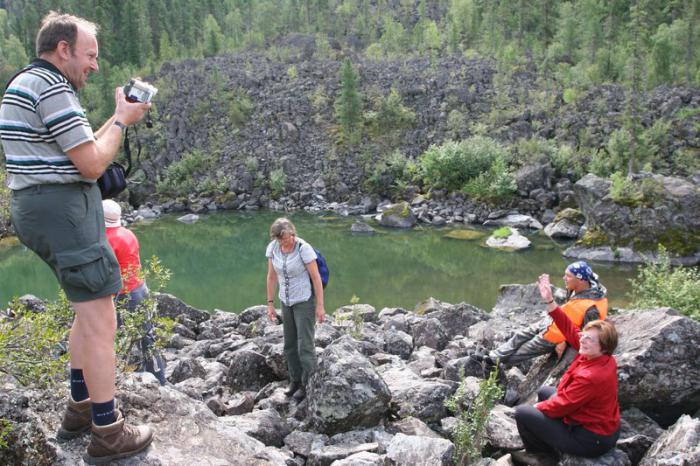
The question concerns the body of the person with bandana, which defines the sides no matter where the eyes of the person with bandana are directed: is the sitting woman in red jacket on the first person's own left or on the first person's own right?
on the first person's own left

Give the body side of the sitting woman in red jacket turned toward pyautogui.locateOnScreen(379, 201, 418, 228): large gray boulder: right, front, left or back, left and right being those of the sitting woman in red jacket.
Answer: right

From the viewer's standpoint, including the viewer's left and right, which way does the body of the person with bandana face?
facing to the left of the viewer

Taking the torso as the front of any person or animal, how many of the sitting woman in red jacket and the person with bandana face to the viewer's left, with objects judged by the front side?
2

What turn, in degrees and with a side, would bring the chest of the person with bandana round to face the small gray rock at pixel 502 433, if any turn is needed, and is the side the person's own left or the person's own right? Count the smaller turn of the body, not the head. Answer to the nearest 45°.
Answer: approximately 90° to the person's own left

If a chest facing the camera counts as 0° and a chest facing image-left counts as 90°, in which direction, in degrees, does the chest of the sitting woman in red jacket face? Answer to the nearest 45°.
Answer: approximately 90°

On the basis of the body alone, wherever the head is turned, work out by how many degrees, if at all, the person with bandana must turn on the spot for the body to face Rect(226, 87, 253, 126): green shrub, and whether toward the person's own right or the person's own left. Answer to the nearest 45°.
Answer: approximately 45° to the person's own right
